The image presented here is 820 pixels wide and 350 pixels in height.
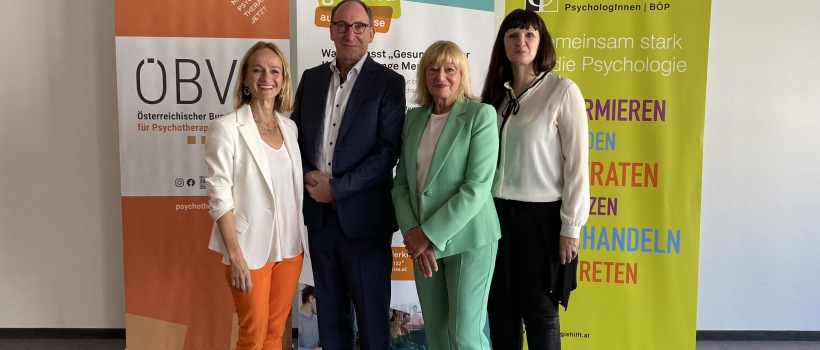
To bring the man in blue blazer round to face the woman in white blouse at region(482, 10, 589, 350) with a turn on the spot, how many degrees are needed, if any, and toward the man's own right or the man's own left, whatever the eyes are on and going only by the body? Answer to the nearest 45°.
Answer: approximately 135° to the man's own left

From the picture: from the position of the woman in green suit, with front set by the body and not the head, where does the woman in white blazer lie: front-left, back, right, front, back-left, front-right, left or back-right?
front-right

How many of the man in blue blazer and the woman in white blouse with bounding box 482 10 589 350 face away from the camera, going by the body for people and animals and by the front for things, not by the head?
0

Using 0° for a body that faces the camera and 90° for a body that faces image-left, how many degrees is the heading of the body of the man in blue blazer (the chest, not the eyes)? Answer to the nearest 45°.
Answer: approximately 45°
